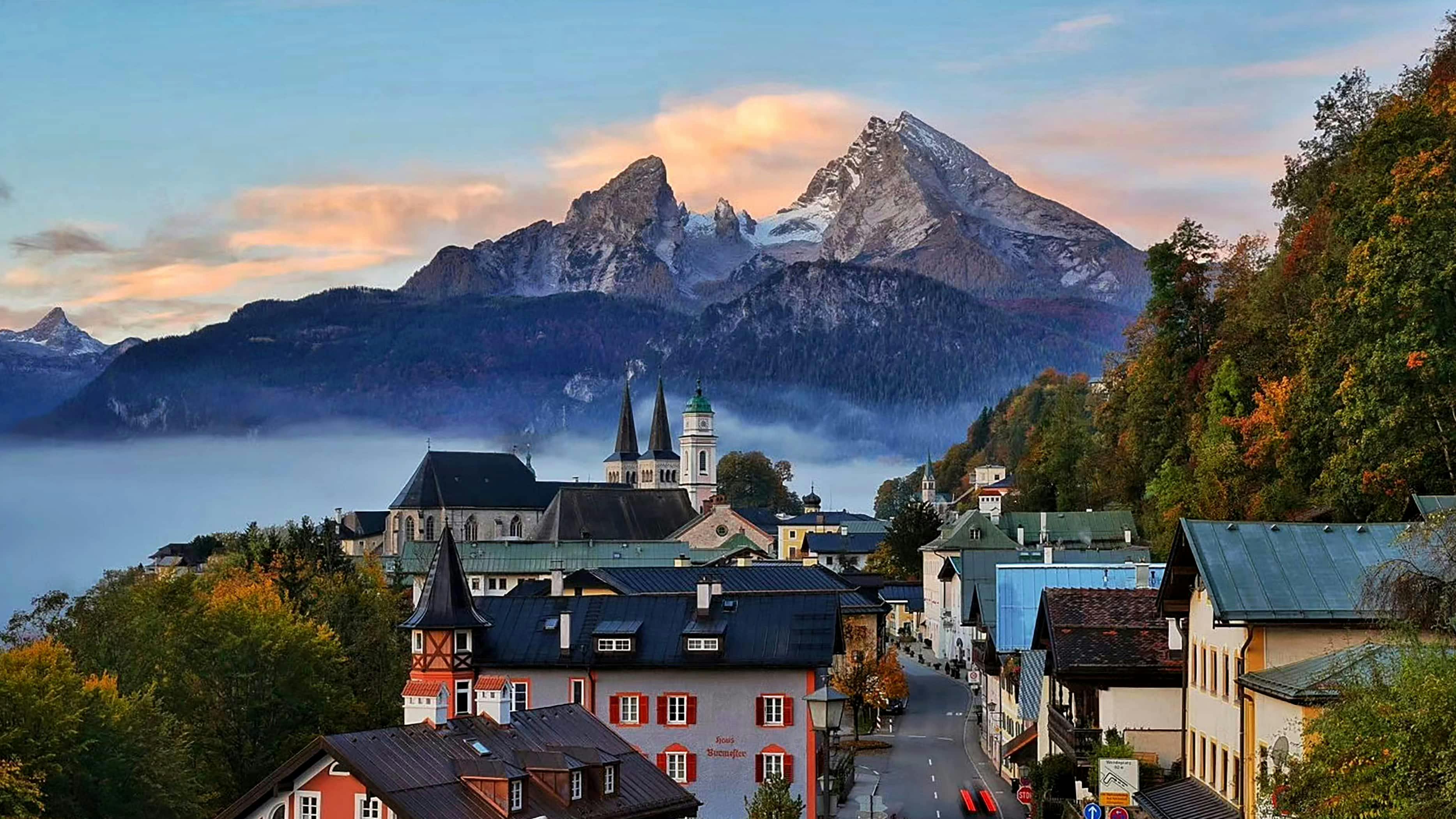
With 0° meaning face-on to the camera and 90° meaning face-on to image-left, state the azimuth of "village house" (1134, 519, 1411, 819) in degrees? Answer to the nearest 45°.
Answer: approximately 90°

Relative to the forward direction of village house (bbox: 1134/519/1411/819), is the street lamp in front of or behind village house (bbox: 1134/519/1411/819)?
in front

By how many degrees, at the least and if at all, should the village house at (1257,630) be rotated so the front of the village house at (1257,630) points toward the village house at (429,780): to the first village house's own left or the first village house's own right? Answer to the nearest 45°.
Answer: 0° — it already faces it

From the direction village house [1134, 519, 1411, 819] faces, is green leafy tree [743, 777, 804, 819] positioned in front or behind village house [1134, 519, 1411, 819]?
in front
